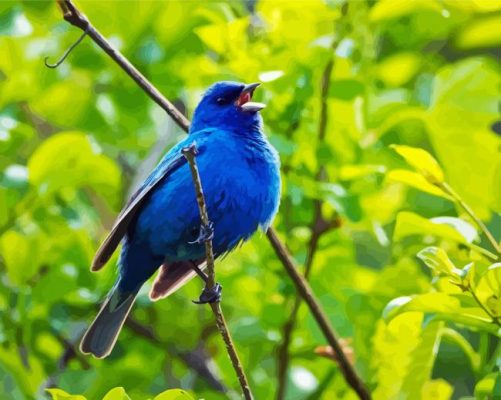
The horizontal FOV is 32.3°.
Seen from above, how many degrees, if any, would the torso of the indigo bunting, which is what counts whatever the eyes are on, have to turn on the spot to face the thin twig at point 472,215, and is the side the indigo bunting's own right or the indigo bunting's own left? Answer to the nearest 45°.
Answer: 0° — it already faces it

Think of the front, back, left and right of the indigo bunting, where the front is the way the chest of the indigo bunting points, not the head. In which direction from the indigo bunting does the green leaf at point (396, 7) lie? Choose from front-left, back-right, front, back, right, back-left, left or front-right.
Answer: front-left

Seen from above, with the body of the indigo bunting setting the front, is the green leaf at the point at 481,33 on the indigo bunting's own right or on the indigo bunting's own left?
on the indigo bunting's own left

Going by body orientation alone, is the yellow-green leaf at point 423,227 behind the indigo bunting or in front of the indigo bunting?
in front

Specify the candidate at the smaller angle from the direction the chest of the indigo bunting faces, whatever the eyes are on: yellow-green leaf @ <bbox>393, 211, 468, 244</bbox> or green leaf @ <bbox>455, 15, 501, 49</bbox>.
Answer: the yellow-green leaf

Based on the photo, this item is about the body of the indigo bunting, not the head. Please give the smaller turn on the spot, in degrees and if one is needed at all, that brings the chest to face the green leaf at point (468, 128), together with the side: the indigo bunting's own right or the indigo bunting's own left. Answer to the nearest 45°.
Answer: approximately 45° to the indigo bunting's own left

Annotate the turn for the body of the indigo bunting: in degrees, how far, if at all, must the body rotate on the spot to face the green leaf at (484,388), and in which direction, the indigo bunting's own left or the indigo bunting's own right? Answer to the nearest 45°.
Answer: approximately 45° to the indigo bunting's own left

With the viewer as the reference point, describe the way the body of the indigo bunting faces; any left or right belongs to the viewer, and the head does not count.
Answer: facing the viewer and to the right of the viewer
